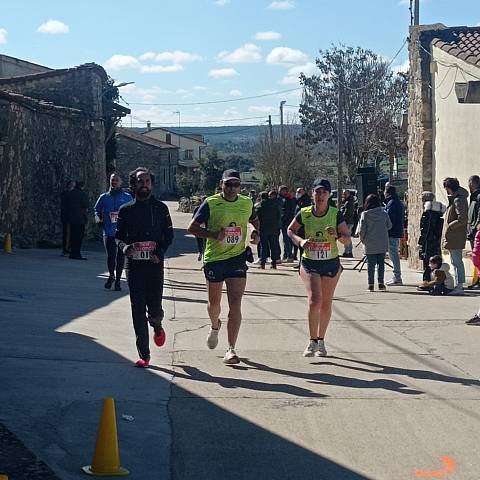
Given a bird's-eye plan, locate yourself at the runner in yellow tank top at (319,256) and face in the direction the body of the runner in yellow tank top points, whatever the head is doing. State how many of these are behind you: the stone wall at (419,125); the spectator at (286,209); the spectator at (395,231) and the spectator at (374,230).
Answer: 4

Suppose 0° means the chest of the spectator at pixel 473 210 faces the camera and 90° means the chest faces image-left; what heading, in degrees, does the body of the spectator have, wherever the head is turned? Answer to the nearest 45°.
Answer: approximately 90°

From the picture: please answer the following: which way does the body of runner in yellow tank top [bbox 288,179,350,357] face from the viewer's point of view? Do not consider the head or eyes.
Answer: toward the camera

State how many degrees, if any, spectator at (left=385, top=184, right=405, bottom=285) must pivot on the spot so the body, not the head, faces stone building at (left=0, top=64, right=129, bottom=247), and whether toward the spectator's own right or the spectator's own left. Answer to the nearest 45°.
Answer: approximately 45° to the spectator's own right

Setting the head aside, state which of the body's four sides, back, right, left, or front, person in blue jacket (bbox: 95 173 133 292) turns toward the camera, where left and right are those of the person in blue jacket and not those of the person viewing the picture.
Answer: front

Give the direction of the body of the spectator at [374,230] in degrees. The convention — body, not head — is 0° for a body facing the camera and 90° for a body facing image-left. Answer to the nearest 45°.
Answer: approximately 180°

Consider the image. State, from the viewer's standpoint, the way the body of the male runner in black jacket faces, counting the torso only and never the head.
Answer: toward the camera

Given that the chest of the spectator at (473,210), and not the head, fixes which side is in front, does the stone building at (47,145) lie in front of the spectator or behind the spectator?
in front

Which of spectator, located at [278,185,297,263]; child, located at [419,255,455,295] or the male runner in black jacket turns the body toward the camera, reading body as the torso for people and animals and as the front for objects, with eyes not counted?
the male runner in black jacket

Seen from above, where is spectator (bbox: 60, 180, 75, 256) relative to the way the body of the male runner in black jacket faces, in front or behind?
behind

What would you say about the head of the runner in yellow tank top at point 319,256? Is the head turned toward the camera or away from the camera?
toward the camera

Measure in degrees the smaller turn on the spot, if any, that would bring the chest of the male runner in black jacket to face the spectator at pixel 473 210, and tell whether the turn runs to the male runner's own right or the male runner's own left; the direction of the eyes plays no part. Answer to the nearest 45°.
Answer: approximately 135° to the male runner's own left

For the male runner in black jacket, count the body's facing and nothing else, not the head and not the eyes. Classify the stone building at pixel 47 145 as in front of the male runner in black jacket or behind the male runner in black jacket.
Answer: behind

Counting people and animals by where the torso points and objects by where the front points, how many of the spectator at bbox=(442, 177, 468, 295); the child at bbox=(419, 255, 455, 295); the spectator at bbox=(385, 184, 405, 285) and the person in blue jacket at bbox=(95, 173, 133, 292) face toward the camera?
1
